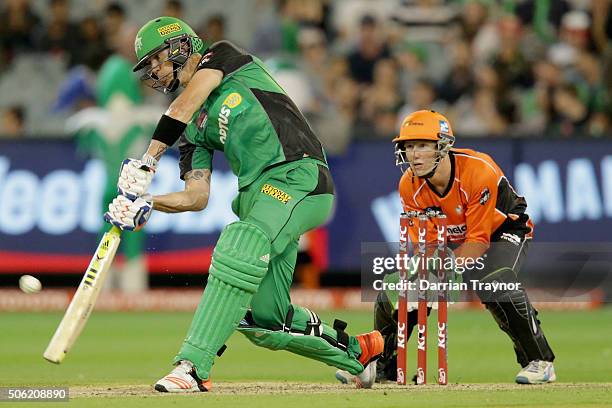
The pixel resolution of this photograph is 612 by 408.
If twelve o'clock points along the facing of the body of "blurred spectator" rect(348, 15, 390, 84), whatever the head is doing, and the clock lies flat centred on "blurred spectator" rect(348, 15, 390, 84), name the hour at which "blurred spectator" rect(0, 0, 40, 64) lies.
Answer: "blurred spectator" rect(0, 0, 40, 64) is roughly at 3 o'clock from "blurred spectator" rect(348, 15, 390, 84).

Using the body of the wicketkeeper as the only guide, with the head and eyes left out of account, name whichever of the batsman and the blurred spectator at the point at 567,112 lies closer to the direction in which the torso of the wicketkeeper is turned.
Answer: the batsman

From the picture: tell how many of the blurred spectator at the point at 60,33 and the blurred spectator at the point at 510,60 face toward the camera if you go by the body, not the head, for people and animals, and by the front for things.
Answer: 2

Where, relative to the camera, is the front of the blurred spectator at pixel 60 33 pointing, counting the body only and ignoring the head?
toward the camera

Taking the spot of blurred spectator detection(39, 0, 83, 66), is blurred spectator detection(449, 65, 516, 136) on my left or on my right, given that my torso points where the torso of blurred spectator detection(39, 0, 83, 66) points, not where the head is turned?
on my left

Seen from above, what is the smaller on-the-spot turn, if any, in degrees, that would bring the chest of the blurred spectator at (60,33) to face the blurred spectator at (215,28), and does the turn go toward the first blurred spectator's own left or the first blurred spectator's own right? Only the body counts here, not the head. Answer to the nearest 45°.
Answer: approximately 45° to the first blurred spectator's own left

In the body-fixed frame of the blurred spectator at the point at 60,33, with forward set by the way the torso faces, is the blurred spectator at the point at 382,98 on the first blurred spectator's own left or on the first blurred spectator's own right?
on the first blurred spectator's own left

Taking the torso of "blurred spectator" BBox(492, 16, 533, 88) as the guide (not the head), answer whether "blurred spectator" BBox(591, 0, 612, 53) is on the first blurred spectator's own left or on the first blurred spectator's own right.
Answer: on the first blurred spectator's own left

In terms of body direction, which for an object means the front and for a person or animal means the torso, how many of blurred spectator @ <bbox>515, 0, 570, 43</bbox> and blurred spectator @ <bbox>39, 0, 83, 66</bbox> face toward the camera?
2

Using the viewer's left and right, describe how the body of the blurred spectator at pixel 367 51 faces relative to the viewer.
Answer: facing the viewer

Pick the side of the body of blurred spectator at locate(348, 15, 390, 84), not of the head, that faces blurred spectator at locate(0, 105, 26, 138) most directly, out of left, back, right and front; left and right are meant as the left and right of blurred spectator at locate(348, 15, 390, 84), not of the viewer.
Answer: right

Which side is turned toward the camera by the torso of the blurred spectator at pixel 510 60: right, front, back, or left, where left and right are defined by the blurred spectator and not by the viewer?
front

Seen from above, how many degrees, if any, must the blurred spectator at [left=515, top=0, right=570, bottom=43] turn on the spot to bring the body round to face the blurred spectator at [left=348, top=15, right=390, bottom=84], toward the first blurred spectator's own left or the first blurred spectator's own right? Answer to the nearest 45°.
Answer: approximately 90° to the first blurred spectator's own right

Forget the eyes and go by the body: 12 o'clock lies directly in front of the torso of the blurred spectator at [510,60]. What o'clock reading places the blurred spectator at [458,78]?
the blurred spectator at [458,78] is roughly at 3 o'clock from the blurred spectator at [510,60].

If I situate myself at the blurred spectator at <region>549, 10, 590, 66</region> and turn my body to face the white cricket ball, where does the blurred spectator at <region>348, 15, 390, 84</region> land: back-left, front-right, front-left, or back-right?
front-right

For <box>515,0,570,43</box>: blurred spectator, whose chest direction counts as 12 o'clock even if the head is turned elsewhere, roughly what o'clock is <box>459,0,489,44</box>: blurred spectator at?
<box>459,0,489,44</box>: blurred spectator is roughly at 2 o'clock from <box>515,0,570,43</box>: blurred spectator.
